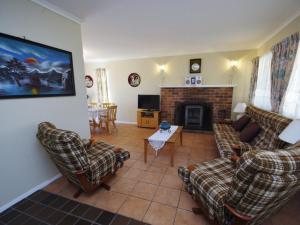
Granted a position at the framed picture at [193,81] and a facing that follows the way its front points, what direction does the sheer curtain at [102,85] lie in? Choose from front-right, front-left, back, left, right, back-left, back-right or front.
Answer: right

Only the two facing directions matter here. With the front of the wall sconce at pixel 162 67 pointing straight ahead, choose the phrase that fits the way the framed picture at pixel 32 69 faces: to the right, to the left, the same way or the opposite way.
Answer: to the left

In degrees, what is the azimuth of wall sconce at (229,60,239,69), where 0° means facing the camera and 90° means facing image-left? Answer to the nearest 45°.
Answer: approximately 0°

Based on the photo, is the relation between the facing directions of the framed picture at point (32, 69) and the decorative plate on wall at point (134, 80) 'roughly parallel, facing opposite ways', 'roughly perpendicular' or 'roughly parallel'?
roughly perpendicular

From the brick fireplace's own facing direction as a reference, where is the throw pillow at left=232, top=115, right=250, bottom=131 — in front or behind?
in front

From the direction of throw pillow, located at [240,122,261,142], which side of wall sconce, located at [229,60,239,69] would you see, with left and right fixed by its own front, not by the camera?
front

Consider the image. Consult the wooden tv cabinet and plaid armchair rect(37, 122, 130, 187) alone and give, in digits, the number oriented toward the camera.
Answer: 1

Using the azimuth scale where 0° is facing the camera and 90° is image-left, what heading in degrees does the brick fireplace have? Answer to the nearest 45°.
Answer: approximately 0°

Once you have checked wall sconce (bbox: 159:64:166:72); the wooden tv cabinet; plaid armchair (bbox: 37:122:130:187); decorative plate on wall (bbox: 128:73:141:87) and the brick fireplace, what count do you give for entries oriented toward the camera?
4
